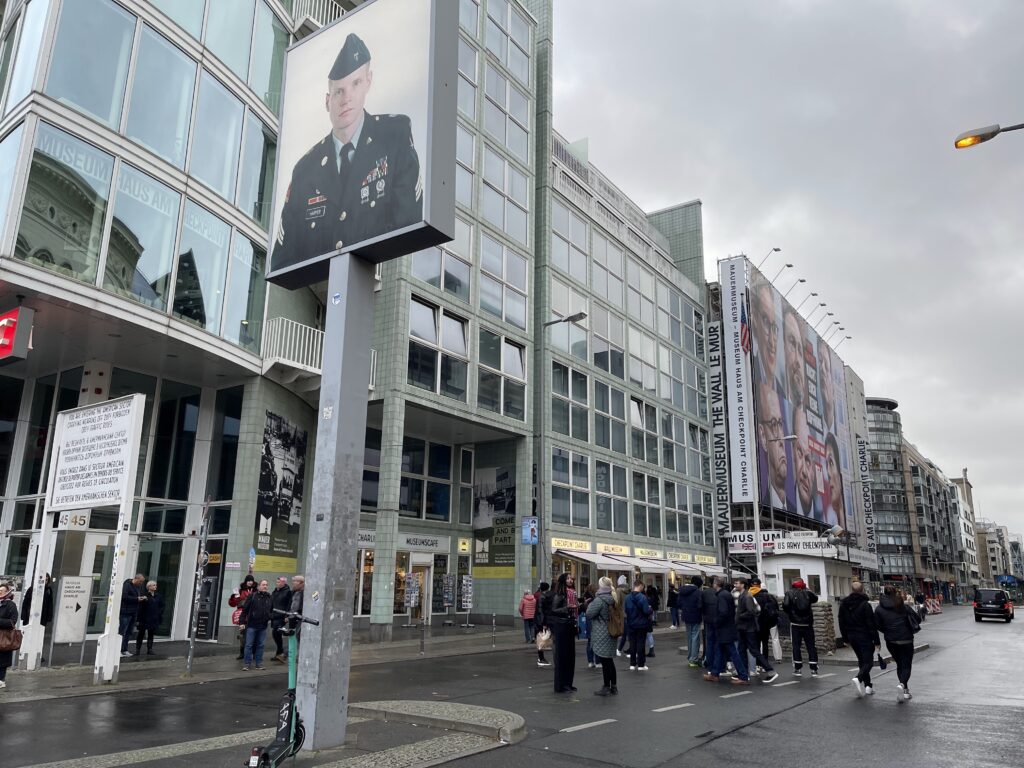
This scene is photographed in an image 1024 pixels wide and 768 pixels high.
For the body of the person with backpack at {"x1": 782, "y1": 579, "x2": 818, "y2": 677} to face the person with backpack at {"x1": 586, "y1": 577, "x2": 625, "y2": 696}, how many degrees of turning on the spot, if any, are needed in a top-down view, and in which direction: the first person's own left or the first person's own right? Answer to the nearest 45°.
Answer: approximately 135° to the first person's own left

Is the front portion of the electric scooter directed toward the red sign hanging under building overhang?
no

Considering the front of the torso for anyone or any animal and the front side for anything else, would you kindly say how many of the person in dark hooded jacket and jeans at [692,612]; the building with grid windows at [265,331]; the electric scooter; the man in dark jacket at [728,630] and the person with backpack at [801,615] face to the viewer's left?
1

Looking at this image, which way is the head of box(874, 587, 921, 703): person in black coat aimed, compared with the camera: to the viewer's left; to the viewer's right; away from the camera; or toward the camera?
away from the camera

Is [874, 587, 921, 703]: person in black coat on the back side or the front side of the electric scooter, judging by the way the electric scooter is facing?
on the front side

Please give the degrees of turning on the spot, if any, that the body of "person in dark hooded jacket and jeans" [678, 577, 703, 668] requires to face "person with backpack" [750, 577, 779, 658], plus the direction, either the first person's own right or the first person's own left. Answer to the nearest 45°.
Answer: approximately 45° to the first person's own right

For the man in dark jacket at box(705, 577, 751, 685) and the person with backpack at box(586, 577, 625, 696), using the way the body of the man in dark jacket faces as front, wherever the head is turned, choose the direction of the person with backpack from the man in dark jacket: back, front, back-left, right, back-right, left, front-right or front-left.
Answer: front-left

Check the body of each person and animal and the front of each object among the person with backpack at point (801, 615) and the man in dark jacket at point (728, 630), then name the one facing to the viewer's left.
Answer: the man in dark jacket

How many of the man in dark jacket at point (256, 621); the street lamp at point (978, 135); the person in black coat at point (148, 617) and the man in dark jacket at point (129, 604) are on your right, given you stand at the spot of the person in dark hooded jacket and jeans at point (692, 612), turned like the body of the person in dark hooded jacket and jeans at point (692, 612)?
1

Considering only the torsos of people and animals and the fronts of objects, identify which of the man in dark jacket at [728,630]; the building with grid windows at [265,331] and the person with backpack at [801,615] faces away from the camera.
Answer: the person with backpack

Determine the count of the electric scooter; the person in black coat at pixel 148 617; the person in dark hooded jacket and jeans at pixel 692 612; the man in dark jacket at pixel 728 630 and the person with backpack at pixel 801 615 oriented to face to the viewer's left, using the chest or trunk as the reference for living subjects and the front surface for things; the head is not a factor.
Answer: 1

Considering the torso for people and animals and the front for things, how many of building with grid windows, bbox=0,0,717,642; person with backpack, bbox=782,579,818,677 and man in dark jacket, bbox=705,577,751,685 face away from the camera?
1

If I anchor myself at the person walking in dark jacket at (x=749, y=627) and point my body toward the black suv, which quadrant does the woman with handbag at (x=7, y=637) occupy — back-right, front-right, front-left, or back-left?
back-left

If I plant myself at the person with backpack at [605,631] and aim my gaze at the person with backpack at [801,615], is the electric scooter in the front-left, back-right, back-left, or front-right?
back-right

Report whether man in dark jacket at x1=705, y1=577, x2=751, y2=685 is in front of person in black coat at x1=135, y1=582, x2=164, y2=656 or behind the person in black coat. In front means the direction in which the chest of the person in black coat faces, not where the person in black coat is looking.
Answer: in front
